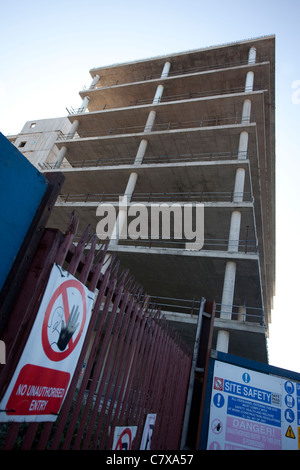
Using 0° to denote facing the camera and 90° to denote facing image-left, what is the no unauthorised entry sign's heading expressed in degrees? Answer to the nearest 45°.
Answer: approximately 315°

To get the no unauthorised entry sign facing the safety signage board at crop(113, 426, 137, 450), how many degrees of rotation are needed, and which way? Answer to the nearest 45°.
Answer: approximately 90° to its left

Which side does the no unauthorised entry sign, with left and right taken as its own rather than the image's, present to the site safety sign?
left

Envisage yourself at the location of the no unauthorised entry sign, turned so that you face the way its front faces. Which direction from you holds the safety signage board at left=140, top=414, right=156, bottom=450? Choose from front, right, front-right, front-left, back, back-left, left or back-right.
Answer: left

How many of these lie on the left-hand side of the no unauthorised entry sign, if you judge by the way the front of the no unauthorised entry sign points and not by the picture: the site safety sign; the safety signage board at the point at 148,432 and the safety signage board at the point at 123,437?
3

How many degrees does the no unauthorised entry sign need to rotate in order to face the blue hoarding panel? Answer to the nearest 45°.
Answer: approximately 90° to its right
